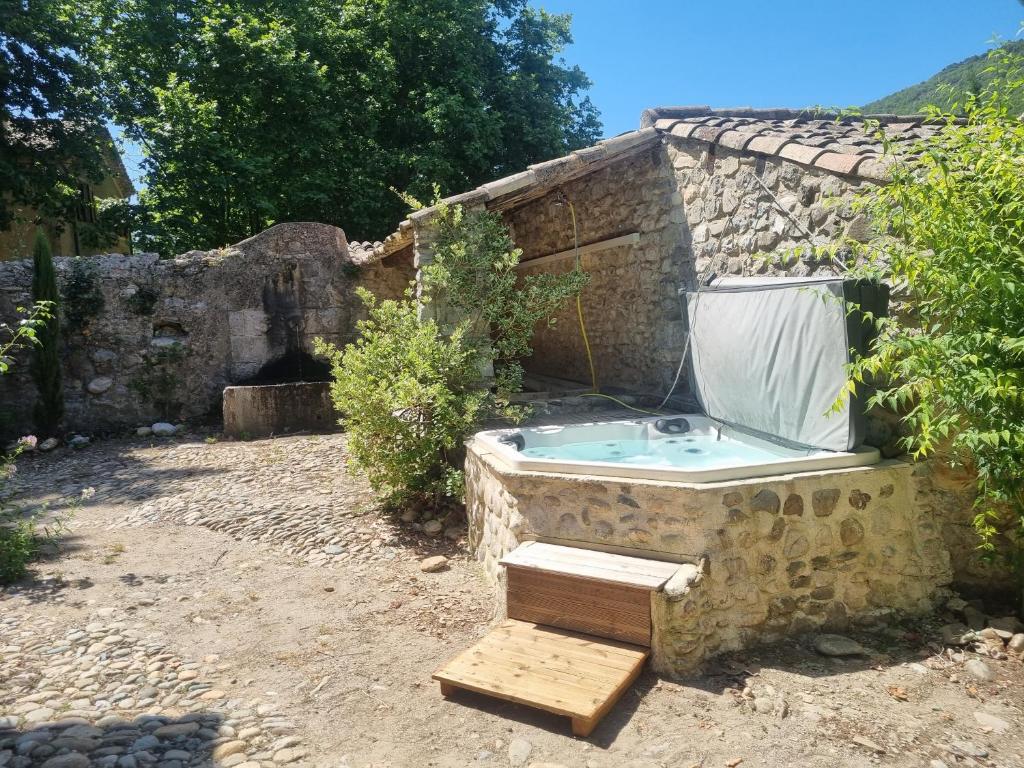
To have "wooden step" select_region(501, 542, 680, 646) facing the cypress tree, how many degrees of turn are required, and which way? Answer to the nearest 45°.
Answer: approximately 90° to its right

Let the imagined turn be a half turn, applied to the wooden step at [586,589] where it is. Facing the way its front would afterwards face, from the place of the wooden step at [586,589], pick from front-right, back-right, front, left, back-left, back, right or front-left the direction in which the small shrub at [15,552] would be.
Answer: back-left

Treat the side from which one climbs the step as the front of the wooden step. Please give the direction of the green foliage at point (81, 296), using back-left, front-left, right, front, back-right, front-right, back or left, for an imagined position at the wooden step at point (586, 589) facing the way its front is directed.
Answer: right

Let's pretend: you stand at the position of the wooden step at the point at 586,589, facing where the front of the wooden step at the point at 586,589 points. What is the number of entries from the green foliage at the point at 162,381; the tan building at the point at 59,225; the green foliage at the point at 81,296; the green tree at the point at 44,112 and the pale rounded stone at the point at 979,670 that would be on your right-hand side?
4

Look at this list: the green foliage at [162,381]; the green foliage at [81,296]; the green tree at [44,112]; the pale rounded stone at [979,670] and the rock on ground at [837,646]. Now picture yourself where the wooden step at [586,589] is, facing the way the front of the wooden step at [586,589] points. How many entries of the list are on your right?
3

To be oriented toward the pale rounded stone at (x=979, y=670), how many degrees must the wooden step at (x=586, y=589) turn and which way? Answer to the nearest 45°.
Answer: approximately 135° to its left

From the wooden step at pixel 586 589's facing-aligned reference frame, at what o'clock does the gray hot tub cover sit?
The gray hot tub cover is roughly at 6 o'clock from the wooden step.

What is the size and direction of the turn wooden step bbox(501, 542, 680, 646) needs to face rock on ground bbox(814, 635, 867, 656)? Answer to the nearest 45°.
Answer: approximately 135° to its left

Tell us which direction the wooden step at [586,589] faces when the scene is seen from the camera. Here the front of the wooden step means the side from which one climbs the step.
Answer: facing the viewer and to the left of the viewer

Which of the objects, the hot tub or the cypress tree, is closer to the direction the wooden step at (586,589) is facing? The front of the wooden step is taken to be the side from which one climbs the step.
the cypress tree

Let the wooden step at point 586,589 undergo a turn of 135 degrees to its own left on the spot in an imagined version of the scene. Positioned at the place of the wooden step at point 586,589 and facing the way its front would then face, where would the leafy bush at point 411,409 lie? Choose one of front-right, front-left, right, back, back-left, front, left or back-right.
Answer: back-left

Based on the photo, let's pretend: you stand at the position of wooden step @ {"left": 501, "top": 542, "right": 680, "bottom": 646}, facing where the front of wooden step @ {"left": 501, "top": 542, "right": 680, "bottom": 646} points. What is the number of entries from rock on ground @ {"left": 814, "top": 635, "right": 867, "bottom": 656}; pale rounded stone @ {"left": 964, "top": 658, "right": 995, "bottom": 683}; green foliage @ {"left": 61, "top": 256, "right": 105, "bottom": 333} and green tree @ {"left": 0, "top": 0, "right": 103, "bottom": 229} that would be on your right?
2

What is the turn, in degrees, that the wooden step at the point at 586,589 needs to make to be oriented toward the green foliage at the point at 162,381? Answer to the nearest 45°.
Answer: approximately 90° to its right

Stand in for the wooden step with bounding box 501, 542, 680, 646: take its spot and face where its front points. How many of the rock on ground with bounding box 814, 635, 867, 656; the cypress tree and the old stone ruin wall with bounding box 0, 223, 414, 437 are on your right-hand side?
2

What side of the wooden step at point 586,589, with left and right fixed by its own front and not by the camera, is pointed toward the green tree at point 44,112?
right
